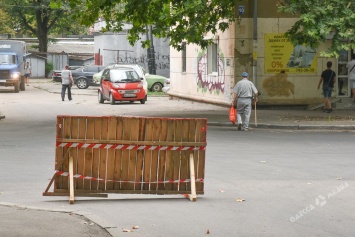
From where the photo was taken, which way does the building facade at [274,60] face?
toward the camera

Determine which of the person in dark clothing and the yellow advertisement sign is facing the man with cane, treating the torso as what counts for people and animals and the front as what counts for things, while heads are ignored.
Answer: the yellow advertisement sign

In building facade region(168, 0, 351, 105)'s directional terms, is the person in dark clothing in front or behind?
in front

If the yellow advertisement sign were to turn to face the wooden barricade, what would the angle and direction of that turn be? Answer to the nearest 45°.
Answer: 0° — it already faces it

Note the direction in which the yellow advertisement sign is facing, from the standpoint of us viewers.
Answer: facing the viewer

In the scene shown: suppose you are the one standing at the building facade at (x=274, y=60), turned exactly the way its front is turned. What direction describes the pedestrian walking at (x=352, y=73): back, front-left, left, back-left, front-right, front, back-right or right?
front-left

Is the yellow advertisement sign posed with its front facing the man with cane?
yes

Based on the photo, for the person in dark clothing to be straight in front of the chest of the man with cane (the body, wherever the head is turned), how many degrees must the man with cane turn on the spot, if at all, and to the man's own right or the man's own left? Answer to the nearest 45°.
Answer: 0° — they already face them

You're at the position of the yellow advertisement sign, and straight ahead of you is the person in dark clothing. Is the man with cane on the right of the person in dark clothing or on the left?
right
